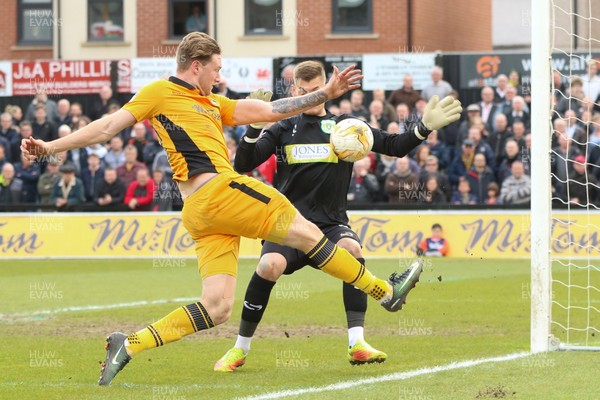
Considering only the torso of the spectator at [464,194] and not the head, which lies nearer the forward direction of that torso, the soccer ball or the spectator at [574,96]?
the soccer ball

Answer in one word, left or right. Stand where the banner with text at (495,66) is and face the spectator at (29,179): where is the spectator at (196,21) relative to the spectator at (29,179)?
right

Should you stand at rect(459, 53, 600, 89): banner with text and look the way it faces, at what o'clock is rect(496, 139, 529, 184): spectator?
The spectator is roughly at 12 o'clock from the banner with text.

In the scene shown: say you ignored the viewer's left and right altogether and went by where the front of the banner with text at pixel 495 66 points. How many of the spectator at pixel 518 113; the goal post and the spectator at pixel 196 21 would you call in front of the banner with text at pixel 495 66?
2

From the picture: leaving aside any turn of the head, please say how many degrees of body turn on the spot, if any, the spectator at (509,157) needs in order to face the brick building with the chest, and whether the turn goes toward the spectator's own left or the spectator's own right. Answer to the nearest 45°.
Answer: approximately 135° to the spectator's own right

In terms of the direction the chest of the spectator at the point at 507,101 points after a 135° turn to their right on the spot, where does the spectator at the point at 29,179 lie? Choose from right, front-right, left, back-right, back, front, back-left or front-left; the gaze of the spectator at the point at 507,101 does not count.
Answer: front-left

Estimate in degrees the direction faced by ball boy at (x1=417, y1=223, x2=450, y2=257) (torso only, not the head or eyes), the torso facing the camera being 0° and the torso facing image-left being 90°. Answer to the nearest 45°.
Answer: approximately 0°
